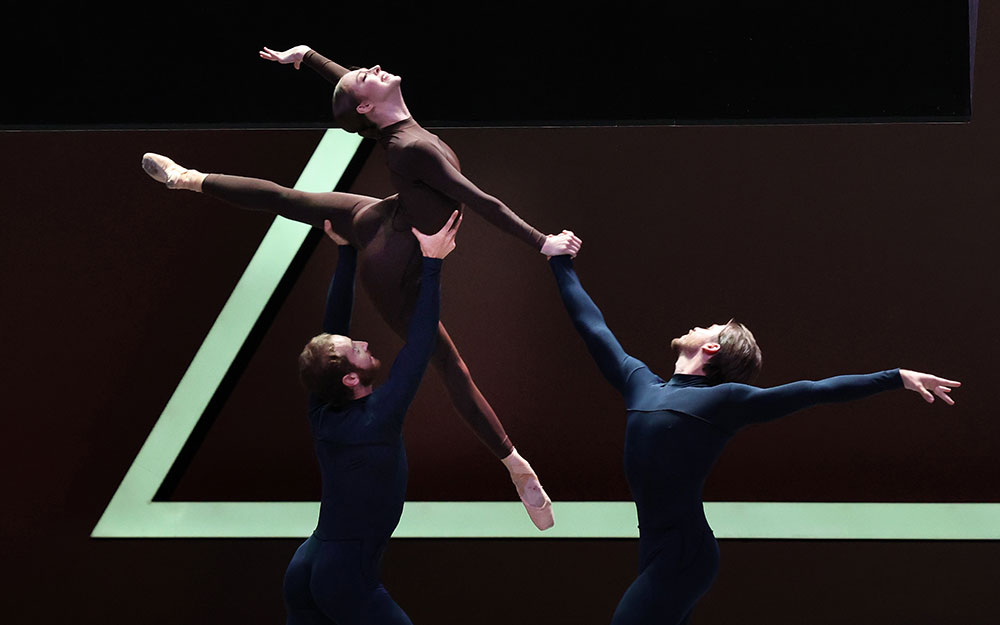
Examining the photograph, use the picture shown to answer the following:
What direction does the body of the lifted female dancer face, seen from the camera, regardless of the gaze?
to the viewer's right

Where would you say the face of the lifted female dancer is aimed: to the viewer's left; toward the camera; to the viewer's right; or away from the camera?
to the viewer's right

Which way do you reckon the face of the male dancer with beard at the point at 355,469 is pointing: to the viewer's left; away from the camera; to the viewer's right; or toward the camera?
to the viewer's right

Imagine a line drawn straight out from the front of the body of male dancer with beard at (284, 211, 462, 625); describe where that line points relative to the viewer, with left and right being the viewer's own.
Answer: facing away from the viewer and to the right of the viewer
